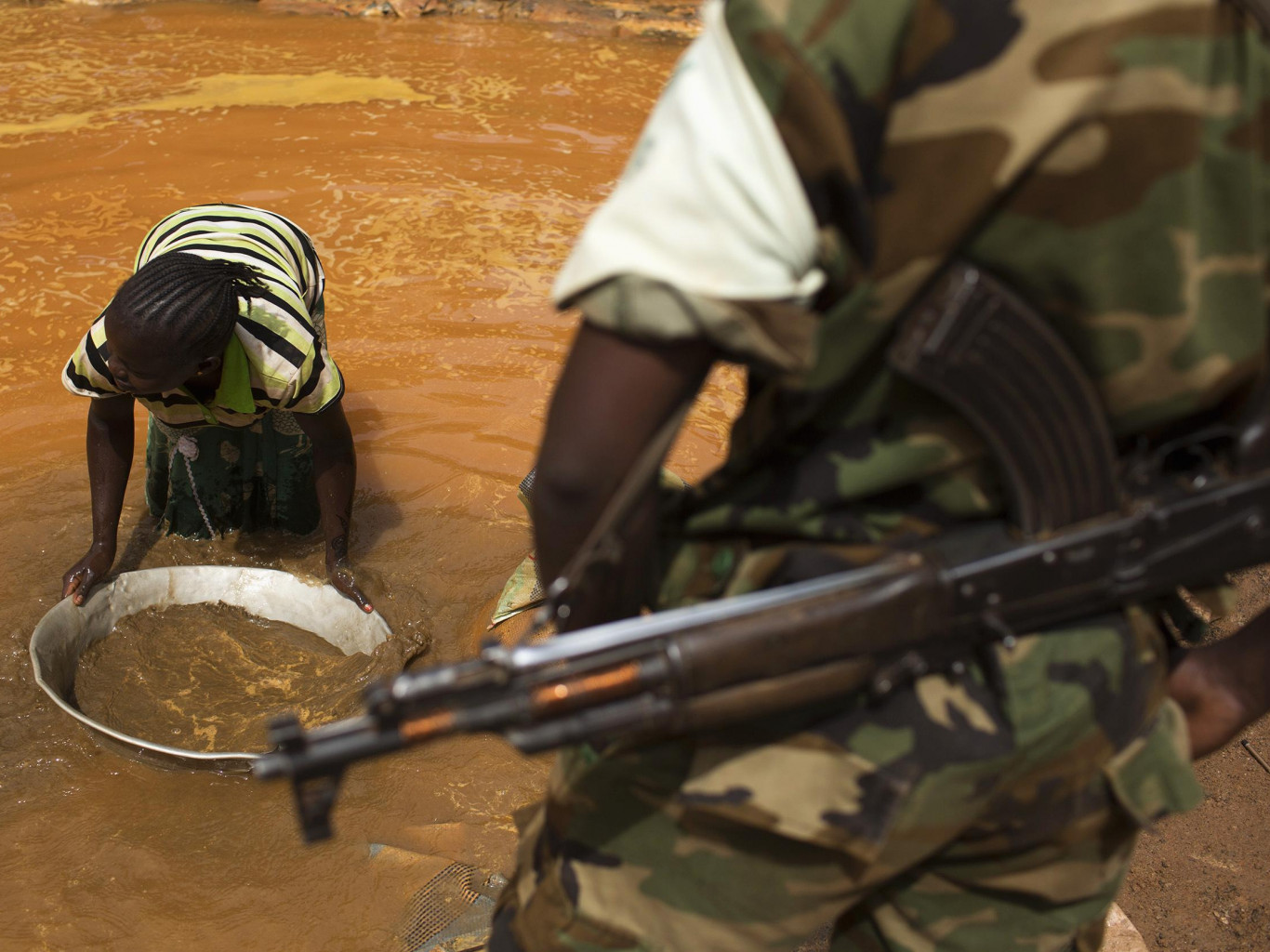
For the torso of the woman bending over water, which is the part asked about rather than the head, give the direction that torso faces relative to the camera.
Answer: toward the camera

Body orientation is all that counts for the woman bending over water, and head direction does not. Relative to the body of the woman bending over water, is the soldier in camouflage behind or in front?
in front
